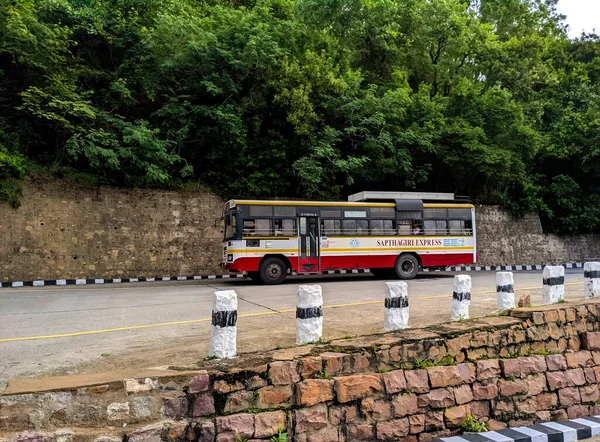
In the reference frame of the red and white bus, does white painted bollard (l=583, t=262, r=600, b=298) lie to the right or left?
on its left

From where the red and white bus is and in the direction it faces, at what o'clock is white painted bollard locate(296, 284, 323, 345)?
The white painted bollard is roughly at 9 o'clock from the red and white bus.

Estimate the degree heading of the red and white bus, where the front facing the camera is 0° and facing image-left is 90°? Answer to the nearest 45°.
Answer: approximately 90°

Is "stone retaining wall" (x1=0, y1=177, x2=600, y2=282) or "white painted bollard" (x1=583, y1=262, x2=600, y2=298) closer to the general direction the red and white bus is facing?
the stone retaining wall

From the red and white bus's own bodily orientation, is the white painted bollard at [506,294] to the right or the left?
on its left

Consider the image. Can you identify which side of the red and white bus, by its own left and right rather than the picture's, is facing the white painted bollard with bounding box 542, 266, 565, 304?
left

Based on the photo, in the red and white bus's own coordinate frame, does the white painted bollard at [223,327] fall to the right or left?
on its left

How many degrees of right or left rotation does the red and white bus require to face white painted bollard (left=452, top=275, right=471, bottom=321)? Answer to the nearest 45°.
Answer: approximately 90° to its left
